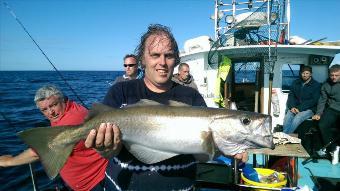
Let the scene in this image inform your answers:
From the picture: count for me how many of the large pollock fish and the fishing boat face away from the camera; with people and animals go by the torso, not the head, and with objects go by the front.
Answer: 1

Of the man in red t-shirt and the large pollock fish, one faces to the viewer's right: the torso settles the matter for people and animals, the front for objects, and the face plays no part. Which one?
the large pollock fish

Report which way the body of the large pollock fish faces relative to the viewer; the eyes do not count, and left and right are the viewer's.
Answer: facing to the right of the viewer

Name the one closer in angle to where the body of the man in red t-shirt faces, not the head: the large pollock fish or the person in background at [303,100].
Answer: the large pollock fish

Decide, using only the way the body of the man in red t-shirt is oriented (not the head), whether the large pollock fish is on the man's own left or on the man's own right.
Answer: on the man's own left

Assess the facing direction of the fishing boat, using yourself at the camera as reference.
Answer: facing away from the viewer

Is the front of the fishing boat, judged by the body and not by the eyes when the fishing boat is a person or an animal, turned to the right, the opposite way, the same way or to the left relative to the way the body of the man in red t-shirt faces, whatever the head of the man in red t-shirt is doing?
the opposite way

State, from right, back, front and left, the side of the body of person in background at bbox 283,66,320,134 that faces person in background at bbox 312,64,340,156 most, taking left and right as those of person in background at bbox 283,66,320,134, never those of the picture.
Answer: left
